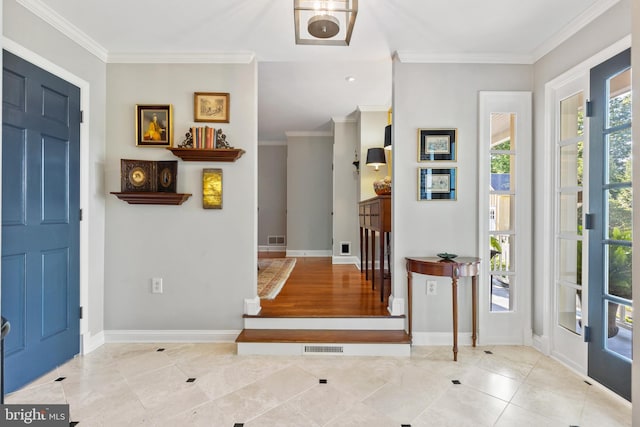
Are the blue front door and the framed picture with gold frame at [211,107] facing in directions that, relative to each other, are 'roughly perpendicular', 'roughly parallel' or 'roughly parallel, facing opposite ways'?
roughly perpendicular

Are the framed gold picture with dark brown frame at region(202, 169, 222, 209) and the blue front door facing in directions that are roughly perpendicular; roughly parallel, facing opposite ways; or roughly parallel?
roughly perpendicular

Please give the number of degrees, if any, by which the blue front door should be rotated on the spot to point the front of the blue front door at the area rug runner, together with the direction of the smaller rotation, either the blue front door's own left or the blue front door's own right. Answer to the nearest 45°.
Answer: approximately 45° to the blue front door's own left

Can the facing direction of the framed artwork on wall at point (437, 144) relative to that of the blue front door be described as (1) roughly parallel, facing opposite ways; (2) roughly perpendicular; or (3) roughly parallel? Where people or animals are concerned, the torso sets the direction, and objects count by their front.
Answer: roughly perpendicular

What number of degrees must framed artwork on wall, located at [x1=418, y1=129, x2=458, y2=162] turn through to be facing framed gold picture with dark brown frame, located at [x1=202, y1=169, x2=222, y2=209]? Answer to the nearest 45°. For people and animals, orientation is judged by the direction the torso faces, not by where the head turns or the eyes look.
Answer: approximately 90° to its right
